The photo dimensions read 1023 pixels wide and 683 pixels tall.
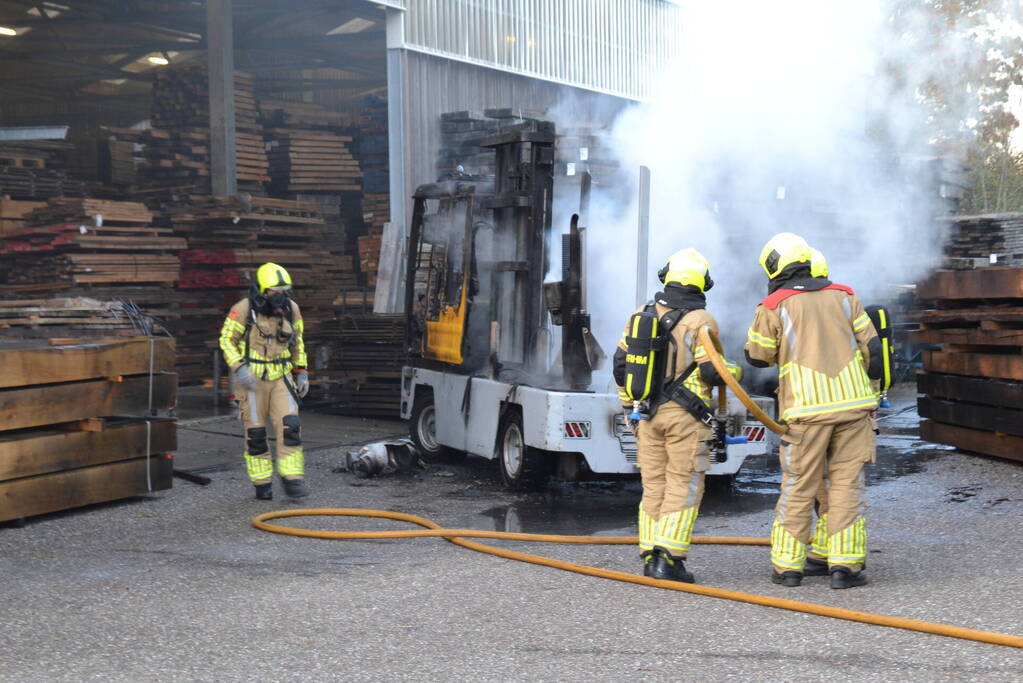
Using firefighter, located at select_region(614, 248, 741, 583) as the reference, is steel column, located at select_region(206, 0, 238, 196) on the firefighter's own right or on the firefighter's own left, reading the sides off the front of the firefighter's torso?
on the firefighter's own left

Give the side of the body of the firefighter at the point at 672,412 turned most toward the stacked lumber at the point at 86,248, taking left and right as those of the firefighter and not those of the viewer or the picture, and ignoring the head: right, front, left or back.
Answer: left

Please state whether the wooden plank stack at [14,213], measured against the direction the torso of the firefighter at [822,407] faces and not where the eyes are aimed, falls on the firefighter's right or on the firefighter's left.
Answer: on the firefighter's left

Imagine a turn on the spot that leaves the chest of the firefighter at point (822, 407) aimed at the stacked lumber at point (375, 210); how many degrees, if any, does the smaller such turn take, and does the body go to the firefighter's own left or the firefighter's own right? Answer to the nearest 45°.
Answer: approximately 45° to the firefighter's own left

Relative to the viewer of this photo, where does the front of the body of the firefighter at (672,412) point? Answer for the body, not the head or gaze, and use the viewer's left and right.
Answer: facing away from the viewer and to the right of the viewer

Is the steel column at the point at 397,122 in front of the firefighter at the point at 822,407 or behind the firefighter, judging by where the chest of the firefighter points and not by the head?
in front

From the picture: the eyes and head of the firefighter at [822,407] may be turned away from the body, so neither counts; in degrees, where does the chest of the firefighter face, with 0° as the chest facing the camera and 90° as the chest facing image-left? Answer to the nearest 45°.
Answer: approximately 180°

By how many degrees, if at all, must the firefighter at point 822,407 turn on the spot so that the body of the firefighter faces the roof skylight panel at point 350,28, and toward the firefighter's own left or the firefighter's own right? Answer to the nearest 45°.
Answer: approximately 45° to the firefighter's own left

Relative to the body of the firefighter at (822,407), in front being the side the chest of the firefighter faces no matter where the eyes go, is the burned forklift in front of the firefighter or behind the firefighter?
in front

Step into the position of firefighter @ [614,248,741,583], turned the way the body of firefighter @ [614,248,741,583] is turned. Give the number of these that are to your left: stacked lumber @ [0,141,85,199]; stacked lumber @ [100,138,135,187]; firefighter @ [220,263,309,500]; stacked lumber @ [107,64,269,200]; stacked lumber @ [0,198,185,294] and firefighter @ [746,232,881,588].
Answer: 5

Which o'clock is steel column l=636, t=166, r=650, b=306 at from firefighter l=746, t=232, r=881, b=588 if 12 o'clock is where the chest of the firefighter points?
The steel column is roughly at 11 o'clock from the firefighter.

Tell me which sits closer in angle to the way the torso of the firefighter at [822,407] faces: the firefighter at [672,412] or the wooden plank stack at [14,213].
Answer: the wooden plank stack

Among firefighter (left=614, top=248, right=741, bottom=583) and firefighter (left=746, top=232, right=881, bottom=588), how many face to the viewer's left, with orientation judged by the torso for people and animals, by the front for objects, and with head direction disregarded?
0
